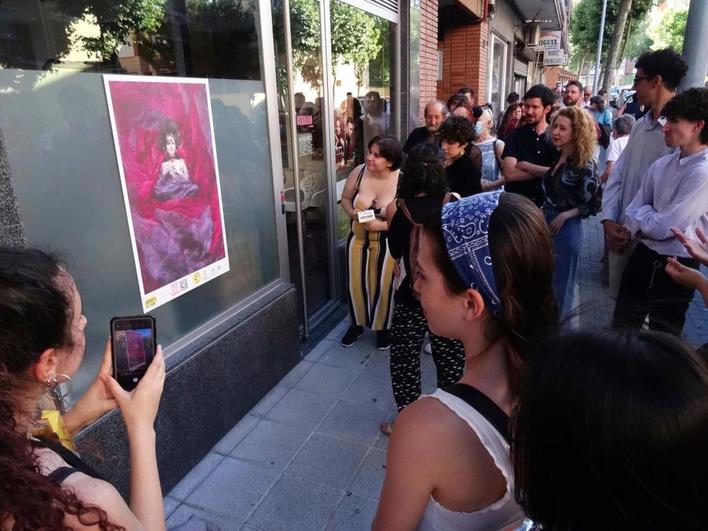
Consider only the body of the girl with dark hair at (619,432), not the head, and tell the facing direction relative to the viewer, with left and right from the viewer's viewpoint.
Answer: facing away from the viewer

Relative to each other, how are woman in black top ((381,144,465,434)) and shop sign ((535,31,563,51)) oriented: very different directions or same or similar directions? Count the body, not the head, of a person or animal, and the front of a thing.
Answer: very different directions

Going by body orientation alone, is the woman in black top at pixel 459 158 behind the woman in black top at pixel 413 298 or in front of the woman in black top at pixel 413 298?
in front

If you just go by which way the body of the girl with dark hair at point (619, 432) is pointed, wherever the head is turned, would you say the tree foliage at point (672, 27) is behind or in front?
in front

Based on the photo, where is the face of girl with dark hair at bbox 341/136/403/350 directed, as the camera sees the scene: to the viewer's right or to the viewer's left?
to the viewer's left

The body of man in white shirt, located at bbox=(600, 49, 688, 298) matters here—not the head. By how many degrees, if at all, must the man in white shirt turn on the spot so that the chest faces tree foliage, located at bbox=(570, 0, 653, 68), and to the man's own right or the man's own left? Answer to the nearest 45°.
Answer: approximately 90° to the man's own right

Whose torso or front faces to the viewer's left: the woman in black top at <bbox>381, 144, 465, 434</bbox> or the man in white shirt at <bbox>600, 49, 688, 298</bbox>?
the man in white shirt

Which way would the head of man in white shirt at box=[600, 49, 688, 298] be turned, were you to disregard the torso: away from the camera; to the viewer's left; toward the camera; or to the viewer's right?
to the viewer's left

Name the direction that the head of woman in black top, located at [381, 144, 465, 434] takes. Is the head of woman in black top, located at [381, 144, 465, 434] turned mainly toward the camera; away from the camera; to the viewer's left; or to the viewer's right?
away from the camera

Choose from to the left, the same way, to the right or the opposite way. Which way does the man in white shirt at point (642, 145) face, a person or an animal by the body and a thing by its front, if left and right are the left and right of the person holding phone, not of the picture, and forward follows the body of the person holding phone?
to the left

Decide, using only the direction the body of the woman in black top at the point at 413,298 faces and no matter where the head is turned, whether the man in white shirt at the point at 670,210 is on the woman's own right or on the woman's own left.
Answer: on the woman's own right

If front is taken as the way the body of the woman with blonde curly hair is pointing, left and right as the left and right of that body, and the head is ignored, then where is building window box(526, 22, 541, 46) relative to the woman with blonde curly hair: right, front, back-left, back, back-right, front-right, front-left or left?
back-right

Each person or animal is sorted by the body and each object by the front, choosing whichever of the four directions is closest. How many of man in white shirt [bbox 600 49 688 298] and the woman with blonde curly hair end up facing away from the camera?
0

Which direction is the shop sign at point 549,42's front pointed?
toward the camera

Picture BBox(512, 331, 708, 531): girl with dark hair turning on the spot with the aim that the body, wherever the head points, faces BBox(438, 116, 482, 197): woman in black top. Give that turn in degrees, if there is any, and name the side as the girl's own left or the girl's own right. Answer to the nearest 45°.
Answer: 0° — they already face them

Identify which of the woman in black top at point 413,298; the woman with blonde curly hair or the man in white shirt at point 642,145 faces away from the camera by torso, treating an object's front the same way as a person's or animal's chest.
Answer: the woman in black top
